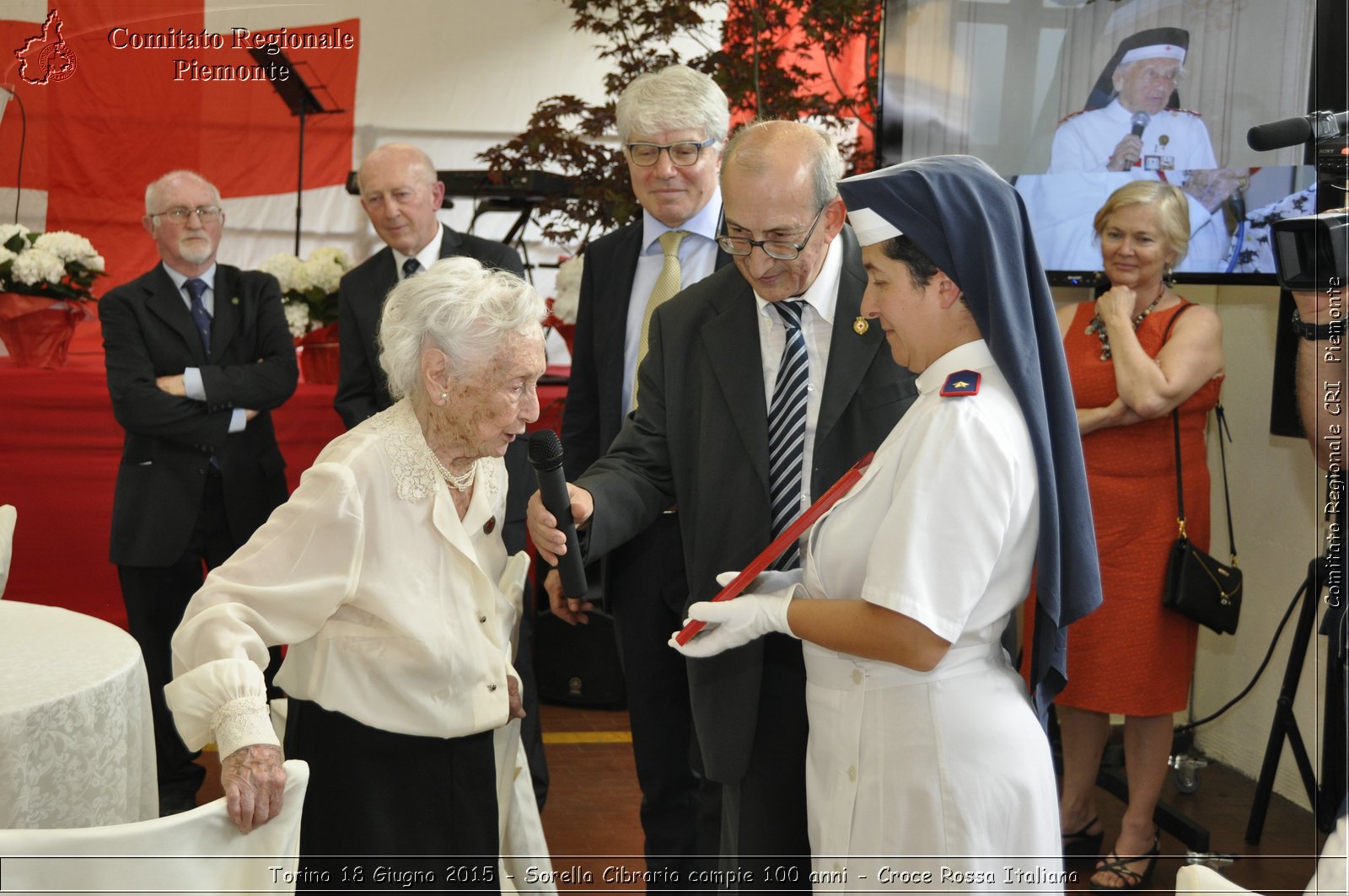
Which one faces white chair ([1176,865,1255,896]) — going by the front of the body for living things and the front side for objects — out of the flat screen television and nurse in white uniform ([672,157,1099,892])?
the flat screen television

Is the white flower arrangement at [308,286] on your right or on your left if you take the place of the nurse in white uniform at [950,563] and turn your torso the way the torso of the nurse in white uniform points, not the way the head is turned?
on your right

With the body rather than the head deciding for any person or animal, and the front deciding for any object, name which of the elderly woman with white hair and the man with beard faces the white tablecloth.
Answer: the man with beard

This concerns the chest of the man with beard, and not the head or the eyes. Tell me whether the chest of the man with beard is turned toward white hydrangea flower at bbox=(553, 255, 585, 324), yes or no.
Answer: no

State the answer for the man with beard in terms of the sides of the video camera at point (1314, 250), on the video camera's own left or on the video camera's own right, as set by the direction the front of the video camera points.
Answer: on the video camera's own right

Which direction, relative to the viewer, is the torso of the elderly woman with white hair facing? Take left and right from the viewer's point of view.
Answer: facing the viewer and to the right of the viewer

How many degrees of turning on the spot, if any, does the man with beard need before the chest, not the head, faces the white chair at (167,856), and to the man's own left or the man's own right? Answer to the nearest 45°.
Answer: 0° — they already face it

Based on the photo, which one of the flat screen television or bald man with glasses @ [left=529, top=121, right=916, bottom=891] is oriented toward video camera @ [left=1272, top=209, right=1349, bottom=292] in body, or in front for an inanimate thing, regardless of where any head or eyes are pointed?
the flat screen television

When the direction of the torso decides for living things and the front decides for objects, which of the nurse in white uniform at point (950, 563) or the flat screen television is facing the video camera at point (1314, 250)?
the flat screen television

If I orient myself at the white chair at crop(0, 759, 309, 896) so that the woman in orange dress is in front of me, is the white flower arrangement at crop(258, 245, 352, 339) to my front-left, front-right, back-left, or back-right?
front-left

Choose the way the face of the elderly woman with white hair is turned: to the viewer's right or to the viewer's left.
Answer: to the viewer's right

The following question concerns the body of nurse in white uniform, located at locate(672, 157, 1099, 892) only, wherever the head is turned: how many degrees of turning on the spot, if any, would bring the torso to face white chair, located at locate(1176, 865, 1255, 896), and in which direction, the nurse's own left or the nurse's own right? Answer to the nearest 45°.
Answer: approximately 135° to the nurse's own left

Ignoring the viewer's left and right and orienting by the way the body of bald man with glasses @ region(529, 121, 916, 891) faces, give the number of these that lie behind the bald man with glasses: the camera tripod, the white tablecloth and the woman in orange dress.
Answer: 2

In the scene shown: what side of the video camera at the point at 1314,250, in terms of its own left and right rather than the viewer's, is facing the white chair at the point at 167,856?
front

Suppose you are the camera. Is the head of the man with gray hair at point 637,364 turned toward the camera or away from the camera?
toward the camera

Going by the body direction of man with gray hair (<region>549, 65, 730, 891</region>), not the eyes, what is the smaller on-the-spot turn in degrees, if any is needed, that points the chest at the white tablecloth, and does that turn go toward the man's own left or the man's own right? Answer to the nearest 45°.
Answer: approximately 45° to the man's own right
